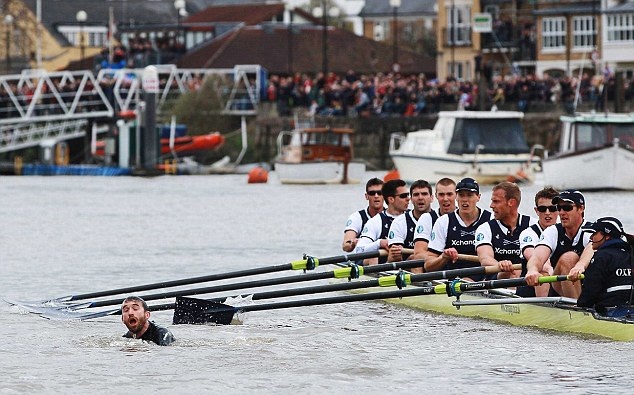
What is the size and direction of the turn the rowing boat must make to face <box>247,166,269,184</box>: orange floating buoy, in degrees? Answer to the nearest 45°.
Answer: approximately 45° to its right

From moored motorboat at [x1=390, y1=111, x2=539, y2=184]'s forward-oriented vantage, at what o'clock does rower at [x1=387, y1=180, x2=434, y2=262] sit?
The rower is roughly at 9 o'clock from the moored motorboat.

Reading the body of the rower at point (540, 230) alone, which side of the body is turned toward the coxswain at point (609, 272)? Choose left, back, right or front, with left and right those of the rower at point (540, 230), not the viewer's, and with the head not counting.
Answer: front

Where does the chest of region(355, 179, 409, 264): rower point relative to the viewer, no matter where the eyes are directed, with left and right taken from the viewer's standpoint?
facing the viewer and to the right of the viewer

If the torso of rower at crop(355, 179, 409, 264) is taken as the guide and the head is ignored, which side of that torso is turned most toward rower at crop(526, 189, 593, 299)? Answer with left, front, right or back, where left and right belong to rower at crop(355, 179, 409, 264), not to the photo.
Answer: front

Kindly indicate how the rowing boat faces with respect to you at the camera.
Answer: facing away from the viewer and to the left of the viewer

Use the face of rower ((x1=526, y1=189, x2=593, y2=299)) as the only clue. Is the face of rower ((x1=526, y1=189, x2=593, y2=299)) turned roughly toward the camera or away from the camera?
toward the camera

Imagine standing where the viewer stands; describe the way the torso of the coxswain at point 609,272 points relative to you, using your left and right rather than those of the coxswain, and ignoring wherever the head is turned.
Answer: facing away from the viewer and to the left of the viewer

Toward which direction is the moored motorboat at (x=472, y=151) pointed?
to the viewer's left

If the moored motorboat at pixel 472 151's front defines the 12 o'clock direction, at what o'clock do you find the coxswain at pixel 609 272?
The coxswain is roughly at 9 o'clock from the moored motorboat.

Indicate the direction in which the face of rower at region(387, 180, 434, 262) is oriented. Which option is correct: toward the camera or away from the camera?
toward the camera

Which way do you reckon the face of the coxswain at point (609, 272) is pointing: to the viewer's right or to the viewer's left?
to the viewer's left

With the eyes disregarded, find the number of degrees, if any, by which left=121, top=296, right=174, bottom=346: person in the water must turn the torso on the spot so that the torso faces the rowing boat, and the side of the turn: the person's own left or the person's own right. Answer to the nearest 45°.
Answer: approximately 135° to the person's own left

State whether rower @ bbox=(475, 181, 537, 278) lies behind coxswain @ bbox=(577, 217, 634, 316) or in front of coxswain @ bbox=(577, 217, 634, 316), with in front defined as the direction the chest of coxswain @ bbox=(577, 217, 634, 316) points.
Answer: in front
